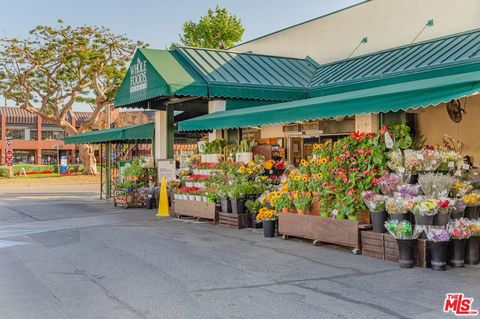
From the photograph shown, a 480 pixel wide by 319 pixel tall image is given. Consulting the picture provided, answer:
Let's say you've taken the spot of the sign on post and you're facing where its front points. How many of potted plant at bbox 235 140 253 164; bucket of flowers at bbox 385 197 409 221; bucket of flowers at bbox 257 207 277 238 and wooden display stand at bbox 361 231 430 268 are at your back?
0

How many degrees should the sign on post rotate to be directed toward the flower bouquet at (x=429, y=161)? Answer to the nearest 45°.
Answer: approximately 45° to its left

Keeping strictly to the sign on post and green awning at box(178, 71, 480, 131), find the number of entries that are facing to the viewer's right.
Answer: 0

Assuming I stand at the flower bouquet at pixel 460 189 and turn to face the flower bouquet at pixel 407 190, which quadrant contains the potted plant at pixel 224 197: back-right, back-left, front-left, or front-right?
front-right

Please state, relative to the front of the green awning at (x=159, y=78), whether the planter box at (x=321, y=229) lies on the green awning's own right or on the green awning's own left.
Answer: on the green awning's own left

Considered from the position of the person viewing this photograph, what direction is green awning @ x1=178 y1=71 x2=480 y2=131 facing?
facing the viewer and to the left of the viewer

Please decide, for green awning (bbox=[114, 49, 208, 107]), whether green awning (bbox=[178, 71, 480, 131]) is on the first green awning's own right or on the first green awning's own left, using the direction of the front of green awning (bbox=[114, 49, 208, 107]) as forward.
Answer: on the first green awning's own left

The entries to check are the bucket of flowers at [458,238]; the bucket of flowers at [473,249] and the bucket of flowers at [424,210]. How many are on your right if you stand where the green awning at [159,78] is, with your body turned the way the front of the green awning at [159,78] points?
0

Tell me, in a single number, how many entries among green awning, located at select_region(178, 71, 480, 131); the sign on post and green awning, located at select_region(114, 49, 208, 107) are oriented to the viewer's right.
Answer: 0

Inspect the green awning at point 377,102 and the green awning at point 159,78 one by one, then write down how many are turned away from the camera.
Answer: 0

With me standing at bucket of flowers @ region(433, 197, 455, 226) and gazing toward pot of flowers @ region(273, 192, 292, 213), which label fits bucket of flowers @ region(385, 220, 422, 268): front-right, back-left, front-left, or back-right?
front-left

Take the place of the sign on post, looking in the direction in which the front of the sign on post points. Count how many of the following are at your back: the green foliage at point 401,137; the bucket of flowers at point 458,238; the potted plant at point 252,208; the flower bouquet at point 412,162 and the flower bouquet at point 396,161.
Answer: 0

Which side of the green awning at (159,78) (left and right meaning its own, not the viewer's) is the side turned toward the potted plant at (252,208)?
left

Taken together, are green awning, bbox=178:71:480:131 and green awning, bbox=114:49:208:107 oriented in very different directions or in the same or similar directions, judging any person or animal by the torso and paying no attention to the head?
same or similar directions

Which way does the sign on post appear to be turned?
toward the camera
